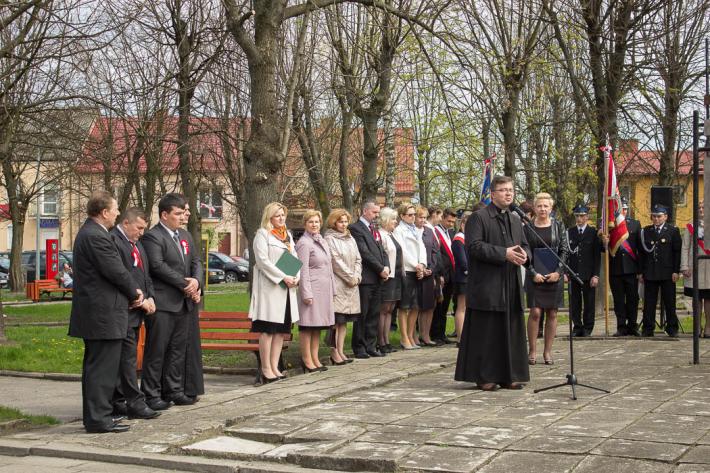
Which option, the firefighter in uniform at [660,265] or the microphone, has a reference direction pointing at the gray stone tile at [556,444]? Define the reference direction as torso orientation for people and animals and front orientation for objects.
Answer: the firefighter in uniform

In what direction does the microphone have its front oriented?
to the viewer's left

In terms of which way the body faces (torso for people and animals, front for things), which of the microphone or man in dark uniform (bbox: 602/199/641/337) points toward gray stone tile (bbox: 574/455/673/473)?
the man in dark uniform

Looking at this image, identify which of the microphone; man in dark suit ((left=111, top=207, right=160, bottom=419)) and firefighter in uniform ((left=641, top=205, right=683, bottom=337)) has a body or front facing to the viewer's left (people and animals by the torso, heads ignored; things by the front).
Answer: the microphone

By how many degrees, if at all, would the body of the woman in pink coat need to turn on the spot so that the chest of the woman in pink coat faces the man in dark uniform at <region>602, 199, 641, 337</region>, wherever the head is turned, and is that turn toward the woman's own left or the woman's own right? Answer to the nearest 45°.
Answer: approximately 90° to the woman's own left

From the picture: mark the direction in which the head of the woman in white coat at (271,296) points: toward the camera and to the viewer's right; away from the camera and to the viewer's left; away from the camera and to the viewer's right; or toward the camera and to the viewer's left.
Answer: toward the camera and to the viewer's right

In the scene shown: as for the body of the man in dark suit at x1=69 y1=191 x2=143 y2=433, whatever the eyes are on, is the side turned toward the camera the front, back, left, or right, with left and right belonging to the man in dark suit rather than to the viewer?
right

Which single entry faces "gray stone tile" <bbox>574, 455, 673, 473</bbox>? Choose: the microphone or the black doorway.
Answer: the black doorway

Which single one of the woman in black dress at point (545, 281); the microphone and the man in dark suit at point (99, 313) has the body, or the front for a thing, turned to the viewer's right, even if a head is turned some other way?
the man in dark suit

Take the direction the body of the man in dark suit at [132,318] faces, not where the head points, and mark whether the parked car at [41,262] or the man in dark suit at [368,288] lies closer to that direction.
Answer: the man in dark suit

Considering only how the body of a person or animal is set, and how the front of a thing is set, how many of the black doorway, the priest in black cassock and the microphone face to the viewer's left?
1

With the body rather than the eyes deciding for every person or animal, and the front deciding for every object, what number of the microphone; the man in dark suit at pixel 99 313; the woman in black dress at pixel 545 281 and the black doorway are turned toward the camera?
2

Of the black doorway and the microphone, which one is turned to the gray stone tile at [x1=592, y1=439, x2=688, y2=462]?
the black doorway
